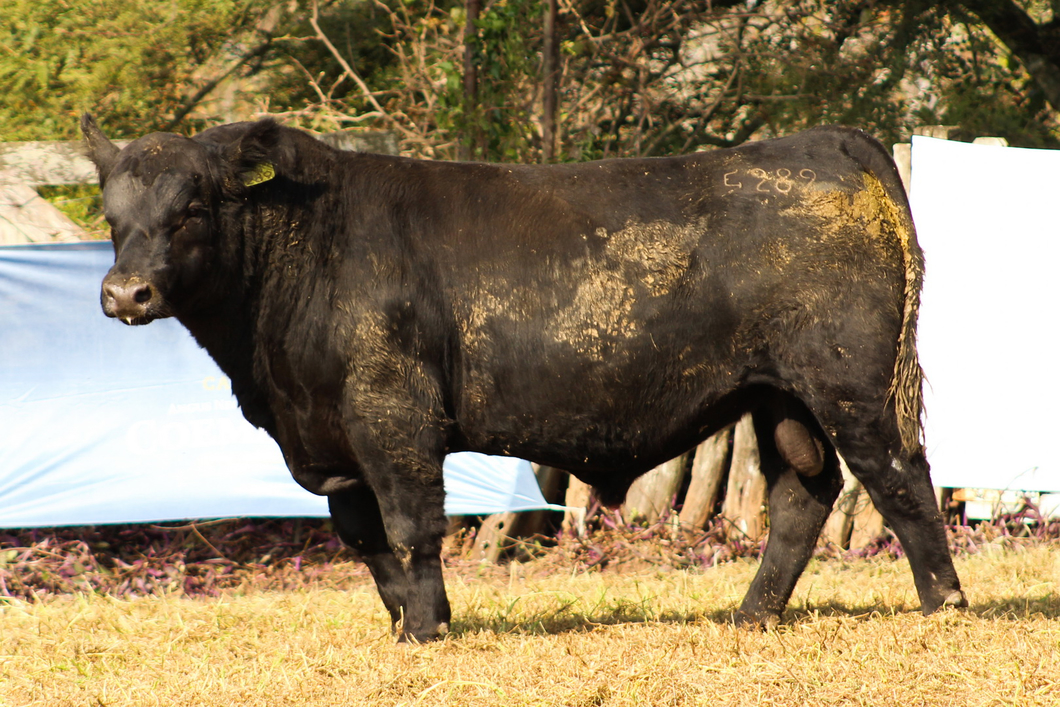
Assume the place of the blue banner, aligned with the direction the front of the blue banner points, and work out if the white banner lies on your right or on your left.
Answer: on your left

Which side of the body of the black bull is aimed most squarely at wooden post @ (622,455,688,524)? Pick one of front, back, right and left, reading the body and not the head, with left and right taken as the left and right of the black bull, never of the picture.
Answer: right

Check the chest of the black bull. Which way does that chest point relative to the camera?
to the viewer's left

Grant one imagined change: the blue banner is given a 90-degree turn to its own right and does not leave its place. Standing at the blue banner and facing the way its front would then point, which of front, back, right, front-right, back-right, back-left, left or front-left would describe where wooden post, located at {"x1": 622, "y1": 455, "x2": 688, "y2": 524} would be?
back

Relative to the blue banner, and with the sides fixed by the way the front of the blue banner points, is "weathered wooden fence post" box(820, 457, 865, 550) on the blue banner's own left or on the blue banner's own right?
on the blue banner's own left

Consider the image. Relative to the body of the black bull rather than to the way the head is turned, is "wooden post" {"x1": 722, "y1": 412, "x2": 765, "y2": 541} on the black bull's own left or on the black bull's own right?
on the black bull's own right

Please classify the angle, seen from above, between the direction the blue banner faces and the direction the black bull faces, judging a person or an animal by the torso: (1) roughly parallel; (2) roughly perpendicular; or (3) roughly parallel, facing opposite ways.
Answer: roughly perpendicular

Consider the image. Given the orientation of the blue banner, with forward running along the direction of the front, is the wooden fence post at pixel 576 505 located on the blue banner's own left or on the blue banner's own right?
on the blue banner's own left

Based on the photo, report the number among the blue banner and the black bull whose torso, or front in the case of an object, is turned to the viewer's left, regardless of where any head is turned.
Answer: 1

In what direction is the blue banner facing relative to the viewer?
toward the camera

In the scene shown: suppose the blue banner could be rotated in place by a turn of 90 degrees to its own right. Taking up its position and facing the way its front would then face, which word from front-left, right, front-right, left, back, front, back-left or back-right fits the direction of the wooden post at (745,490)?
back

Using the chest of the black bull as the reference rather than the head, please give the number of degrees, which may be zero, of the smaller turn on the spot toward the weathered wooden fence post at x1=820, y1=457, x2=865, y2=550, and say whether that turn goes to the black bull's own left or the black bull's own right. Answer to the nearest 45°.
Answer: approximately 135° to the black bull's own right

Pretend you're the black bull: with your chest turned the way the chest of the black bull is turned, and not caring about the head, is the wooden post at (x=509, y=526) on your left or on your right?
on your right
